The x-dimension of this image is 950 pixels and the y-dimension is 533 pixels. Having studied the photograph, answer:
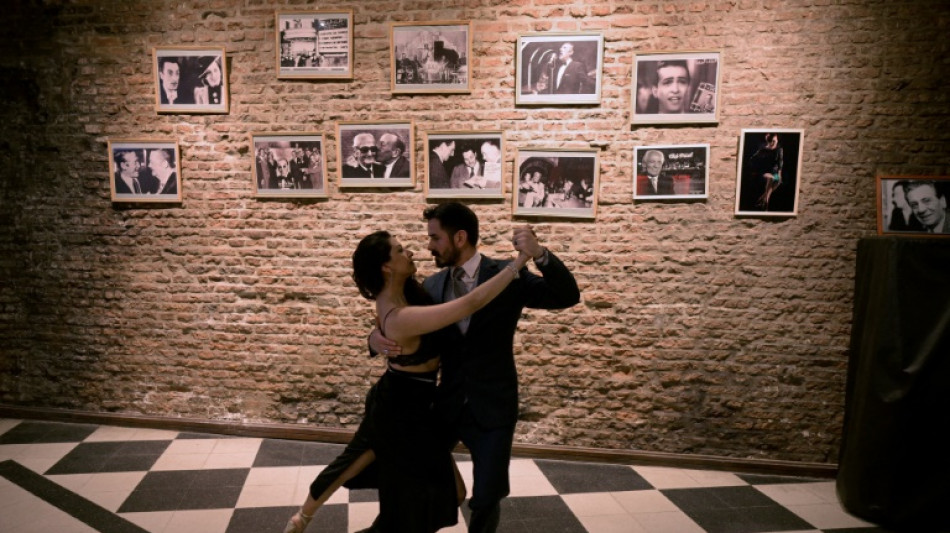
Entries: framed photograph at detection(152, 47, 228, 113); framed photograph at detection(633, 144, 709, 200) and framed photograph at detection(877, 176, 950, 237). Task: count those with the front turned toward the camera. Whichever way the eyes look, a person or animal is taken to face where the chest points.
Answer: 3

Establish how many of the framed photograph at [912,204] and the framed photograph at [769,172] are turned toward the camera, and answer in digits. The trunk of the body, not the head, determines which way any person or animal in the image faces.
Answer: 2

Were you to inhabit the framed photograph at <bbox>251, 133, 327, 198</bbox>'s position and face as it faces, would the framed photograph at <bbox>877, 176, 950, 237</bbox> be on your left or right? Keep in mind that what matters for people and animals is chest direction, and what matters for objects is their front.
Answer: on your left

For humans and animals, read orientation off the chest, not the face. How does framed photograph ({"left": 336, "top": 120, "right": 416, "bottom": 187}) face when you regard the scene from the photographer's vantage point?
facing the viewer

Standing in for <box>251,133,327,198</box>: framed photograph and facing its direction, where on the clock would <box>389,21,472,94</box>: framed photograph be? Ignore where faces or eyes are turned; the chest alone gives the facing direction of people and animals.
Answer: <box>389,21,472,94</box>: framed photograph is roughly at 10 o'clock from <box>251,133,327,198</box>: framed photograph.

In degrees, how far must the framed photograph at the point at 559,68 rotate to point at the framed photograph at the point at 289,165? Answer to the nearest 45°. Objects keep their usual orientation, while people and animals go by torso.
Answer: approximately 90° to its right

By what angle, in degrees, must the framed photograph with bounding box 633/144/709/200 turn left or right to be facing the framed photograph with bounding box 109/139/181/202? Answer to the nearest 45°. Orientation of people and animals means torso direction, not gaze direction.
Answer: approximately 90° to its right

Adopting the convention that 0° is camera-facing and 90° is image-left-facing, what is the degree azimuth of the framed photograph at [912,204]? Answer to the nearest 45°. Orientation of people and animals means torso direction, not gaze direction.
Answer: approximately 0°

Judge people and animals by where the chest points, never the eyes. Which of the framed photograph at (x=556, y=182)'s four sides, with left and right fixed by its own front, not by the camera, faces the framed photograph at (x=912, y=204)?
left

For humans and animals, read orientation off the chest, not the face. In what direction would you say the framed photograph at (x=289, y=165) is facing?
toward the camera

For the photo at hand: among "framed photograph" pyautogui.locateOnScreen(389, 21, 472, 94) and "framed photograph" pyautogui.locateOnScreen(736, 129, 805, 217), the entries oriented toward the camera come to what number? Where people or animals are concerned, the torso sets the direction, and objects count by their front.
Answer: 2

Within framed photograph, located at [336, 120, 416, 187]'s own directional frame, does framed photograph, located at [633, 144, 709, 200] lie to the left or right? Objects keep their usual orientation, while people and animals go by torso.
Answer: on its left

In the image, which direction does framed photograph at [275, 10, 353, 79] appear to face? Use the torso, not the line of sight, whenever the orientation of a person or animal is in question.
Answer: toward the camera

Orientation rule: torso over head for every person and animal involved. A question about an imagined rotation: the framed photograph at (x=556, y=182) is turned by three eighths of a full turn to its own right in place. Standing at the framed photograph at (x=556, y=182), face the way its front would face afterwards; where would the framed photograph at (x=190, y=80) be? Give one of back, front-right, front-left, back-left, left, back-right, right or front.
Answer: front-left

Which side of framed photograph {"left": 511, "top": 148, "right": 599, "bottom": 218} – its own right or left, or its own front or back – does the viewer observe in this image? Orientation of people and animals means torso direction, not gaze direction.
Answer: front
